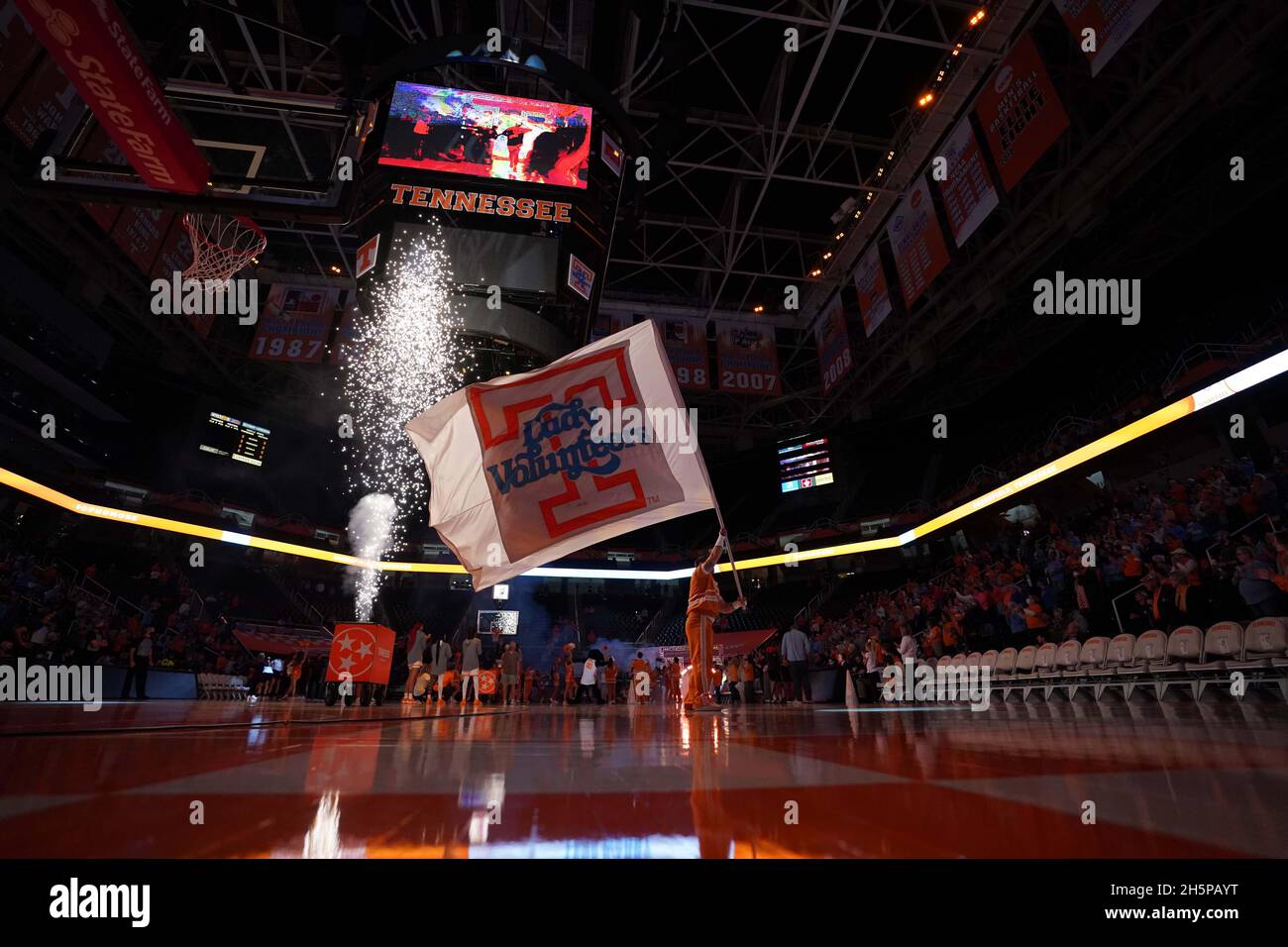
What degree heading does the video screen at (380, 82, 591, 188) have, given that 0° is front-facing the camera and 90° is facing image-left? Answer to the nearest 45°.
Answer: approximately 0°

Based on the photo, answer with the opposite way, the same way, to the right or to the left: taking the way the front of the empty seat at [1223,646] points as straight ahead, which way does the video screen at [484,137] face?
to the left
